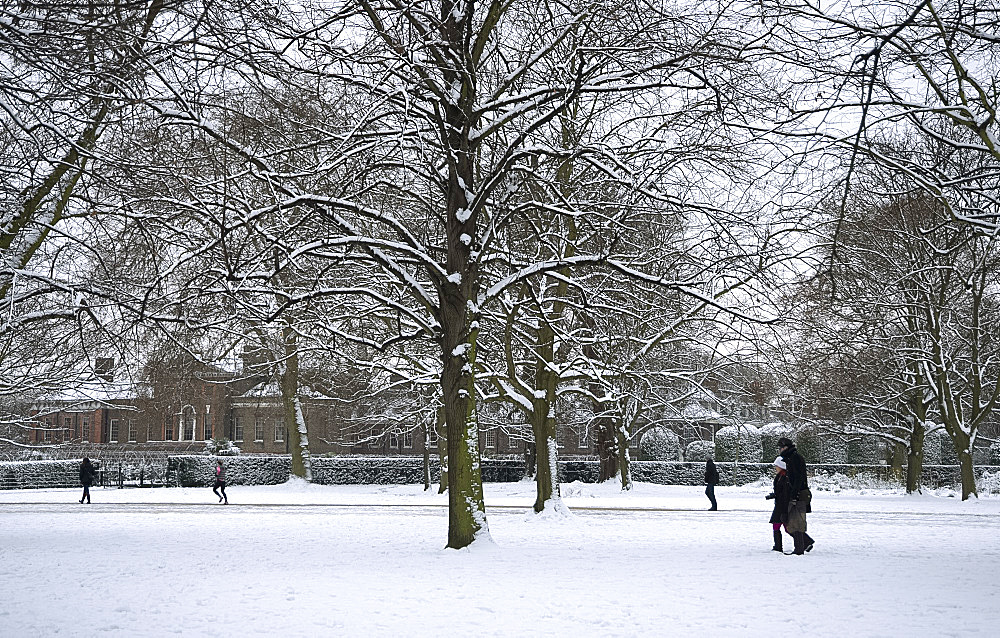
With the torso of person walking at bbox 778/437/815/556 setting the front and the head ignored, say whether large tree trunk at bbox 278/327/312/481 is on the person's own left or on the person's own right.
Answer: on the person's own right

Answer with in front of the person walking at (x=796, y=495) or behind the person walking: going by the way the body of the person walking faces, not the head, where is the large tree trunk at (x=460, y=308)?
in front

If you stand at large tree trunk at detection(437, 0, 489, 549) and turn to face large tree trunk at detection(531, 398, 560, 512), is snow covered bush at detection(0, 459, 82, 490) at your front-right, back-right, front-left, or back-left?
front-left

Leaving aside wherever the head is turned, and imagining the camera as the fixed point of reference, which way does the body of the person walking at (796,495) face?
to the viewer's left

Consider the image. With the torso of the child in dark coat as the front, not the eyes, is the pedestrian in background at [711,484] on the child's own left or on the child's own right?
on the child's own right

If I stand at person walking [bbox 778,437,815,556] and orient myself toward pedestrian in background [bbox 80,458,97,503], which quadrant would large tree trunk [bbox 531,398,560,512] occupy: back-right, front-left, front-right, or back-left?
front-right

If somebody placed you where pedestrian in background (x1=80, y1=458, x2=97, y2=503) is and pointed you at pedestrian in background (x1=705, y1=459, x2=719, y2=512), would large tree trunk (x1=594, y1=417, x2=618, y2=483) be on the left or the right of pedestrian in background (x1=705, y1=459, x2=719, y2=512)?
left

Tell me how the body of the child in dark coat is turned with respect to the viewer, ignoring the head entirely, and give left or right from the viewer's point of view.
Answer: facing to the left of the viewer
